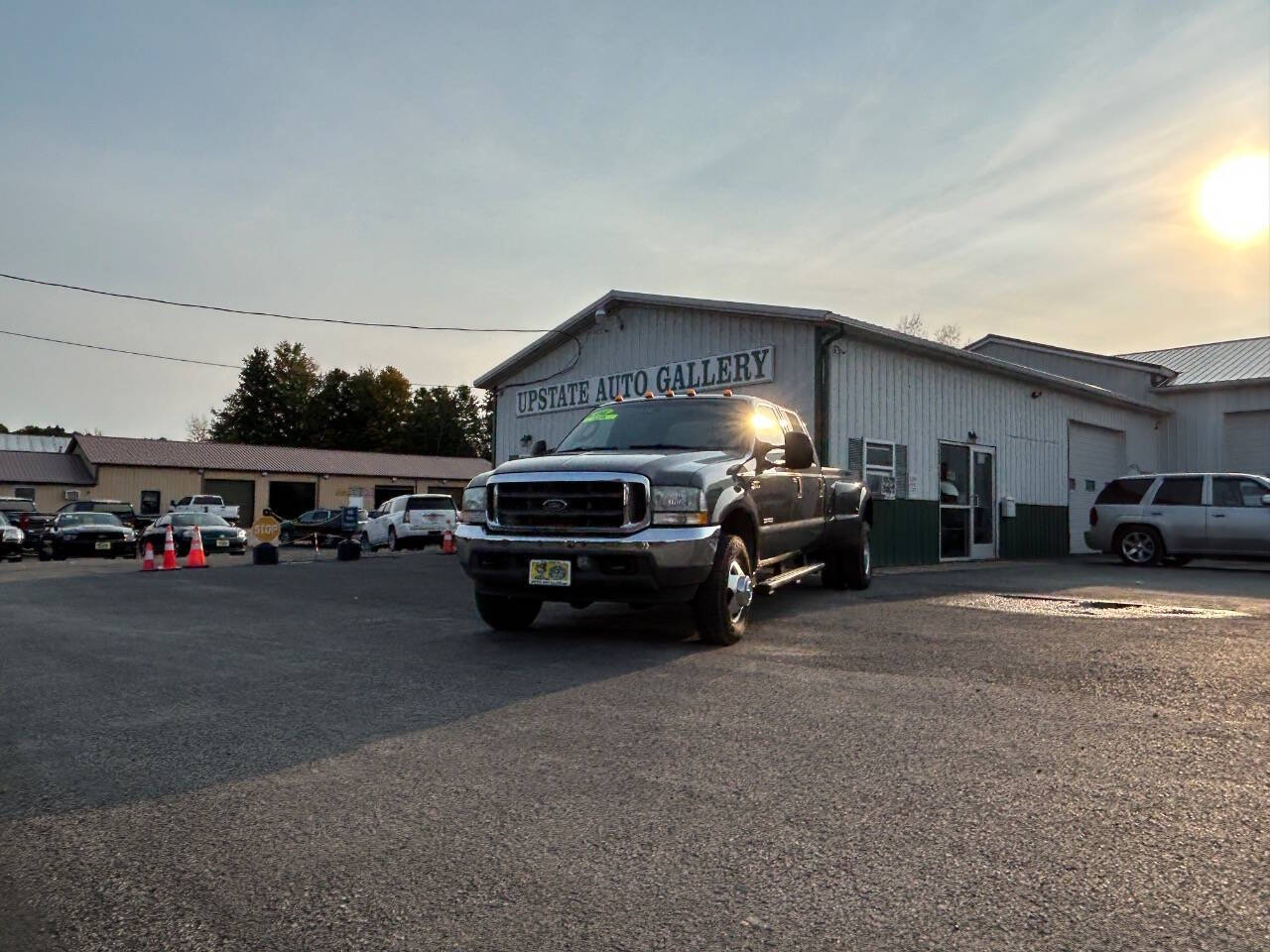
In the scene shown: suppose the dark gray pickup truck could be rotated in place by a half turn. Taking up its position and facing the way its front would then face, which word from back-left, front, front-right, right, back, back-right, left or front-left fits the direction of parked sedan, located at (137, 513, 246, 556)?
left

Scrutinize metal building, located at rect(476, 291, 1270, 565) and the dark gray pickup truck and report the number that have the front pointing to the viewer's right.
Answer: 0

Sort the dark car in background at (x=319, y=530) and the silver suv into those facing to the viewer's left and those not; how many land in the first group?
1

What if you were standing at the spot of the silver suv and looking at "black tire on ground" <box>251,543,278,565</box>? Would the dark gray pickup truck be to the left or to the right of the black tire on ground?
left

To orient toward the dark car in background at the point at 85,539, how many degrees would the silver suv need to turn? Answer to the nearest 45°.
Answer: approximately 180°

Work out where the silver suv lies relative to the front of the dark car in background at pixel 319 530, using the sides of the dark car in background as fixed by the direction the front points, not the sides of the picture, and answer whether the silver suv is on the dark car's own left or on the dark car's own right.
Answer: on the dark car's own left

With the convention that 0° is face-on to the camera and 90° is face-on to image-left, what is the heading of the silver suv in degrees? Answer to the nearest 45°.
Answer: approximately 270°

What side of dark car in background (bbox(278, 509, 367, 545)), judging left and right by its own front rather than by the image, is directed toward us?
left

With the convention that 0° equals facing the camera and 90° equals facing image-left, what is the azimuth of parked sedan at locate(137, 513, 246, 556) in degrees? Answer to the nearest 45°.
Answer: approximately 315°

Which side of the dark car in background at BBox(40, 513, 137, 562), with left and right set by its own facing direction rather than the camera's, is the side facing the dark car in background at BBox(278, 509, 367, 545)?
left

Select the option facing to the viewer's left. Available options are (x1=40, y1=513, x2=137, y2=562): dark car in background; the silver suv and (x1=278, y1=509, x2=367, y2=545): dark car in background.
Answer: (x1=278, y1=509, x2=367, y2=545): dark car in background

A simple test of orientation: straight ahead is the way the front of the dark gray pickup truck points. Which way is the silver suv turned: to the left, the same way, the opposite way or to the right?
to the left

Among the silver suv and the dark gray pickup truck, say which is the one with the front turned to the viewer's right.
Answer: the silver suv

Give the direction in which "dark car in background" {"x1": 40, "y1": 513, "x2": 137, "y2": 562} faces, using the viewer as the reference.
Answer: facing the viewer and to the right of the viewer

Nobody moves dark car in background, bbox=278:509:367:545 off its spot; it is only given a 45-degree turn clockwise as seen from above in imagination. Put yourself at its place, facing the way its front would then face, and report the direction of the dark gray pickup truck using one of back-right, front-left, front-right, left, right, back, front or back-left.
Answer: back-left

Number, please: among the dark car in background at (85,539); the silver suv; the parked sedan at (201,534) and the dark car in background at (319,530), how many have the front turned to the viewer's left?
1

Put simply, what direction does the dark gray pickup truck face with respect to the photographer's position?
facing the viewer and to the left of the viewer
